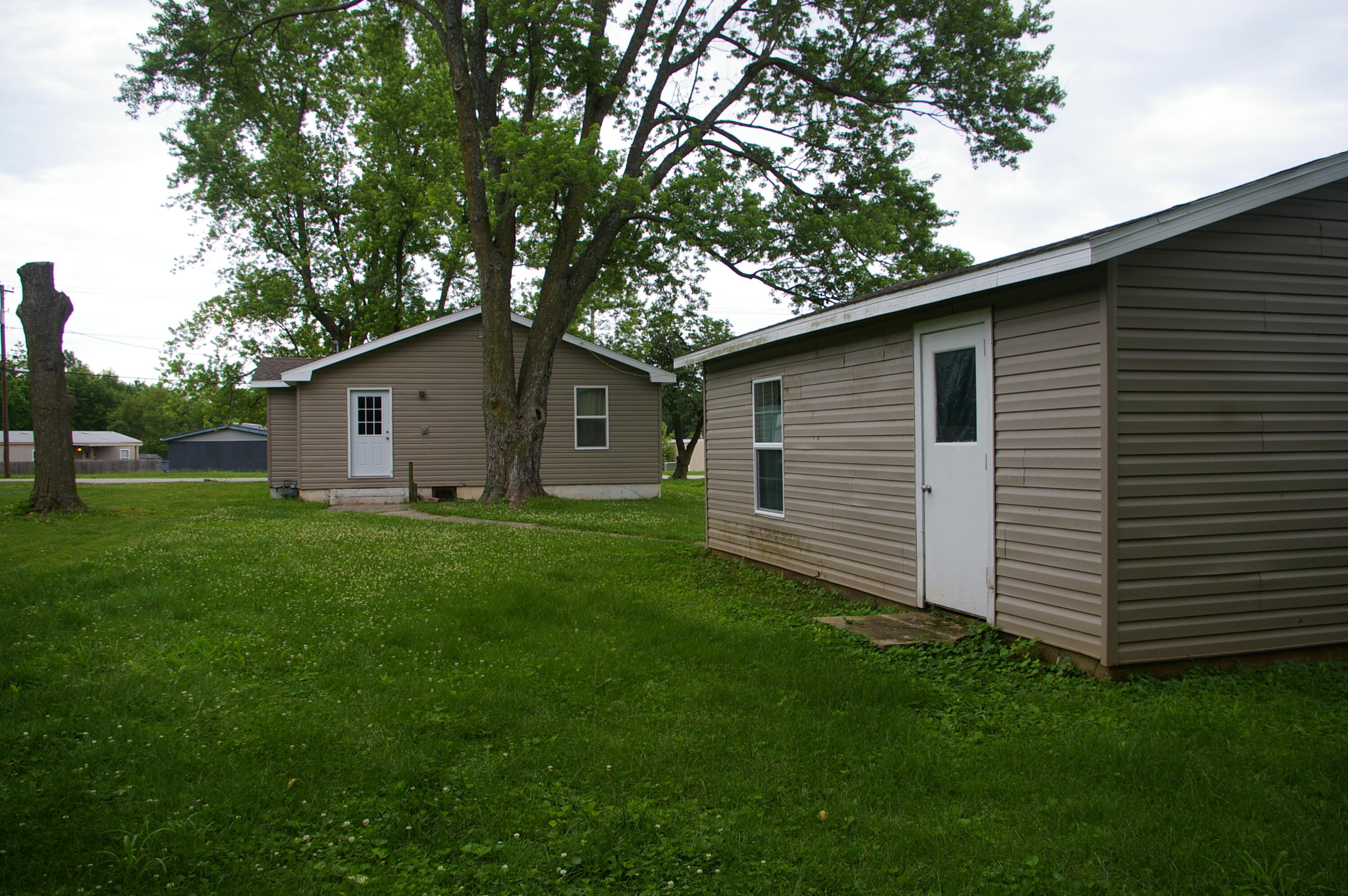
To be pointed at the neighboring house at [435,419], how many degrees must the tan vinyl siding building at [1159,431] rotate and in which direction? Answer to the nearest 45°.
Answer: approximately 90° to its right

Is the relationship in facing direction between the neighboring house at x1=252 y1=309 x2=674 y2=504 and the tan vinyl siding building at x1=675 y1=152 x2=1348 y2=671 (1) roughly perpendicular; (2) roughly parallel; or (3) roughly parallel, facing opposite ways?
roughly perpendicular

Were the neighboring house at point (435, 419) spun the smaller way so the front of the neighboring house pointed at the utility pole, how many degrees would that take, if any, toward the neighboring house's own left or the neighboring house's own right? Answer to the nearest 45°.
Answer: approximately 135° to the neighboring house's own right

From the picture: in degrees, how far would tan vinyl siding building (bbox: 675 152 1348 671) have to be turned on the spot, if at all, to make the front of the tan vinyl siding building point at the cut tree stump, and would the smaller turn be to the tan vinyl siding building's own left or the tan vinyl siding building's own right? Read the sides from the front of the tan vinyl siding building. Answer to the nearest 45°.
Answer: approximately 45° to the tan vinyl siding building's own right

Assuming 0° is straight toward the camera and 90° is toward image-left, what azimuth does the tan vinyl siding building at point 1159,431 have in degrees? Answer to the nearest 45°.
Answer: approximately 45°

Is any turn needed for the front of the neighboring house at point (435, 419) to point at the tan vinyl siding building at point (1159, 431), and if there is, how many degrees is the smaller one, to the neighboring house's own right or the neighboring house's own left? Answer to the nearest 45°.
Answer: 0° — it already faces it

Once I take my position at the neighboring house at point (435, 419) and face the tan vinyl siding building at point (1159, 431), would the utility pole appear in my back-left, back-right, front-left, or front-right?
back-right

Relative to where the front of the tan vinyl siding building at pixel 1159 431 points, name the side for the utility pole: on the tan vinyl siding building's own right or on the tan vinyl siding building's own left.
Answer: on the tan vinyl siding building's own right

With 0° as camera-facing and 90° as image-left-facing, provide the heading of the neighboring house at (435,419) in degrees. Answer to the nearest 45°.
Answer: approximately 0°
